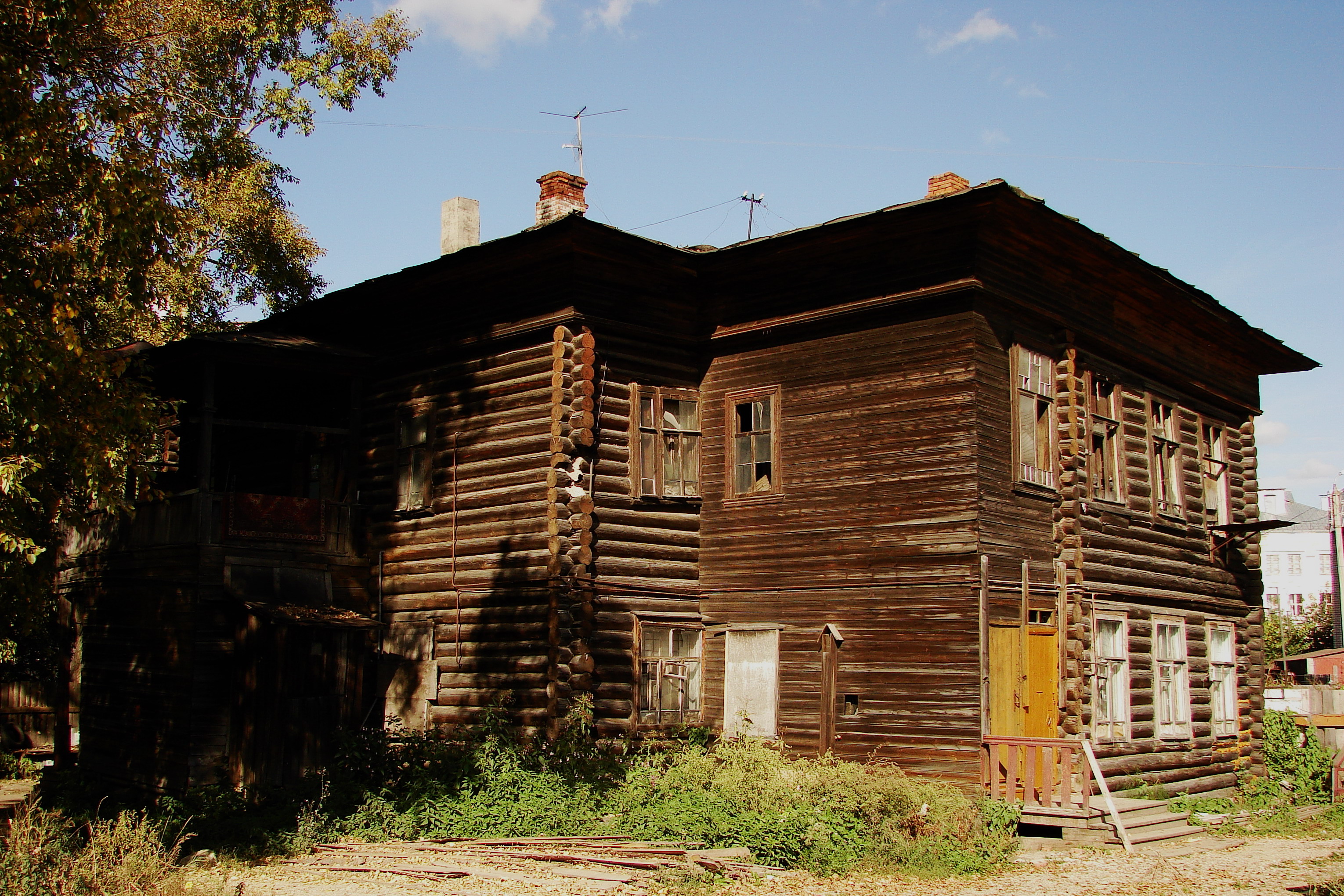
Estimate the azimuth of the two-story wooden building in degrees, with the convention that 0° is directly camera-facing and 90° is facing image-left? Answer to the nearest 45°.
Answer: approximately 315°

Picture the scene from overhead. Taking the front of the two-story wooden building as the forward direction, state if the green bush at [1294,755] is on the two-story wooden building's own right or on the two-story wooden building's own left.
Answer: on the two-story wooden building's own left

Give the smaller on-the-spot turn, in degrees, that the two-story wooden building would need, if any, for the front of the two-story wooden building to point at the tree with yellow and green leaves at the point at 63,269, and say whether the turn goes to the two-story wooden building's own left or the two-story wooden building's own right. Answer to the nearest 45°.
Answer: approximately 90° to the two-story wooden building's own right
